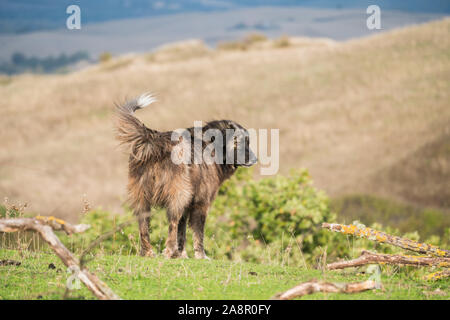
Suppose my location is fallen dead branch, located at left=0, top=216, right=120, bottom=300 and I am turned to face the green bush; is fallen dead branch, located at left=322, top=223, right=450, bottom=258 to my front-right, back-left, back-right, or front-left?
front-right

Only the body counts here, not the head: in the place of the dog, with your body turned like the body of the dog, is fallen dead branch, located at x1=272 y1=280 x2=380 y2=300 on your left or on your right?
on your right

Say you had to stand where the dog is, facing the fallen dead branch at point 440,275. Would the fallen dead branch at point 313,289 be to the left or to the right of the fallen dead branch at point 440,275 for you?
right

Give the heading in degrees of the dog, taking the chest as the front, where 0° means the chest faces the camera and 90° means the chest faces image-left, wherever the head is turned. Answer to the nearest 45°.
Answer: approximately 225°

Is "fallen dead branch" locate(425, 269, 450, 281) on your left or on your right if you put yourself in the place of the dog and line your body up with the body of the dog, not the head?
on your right
